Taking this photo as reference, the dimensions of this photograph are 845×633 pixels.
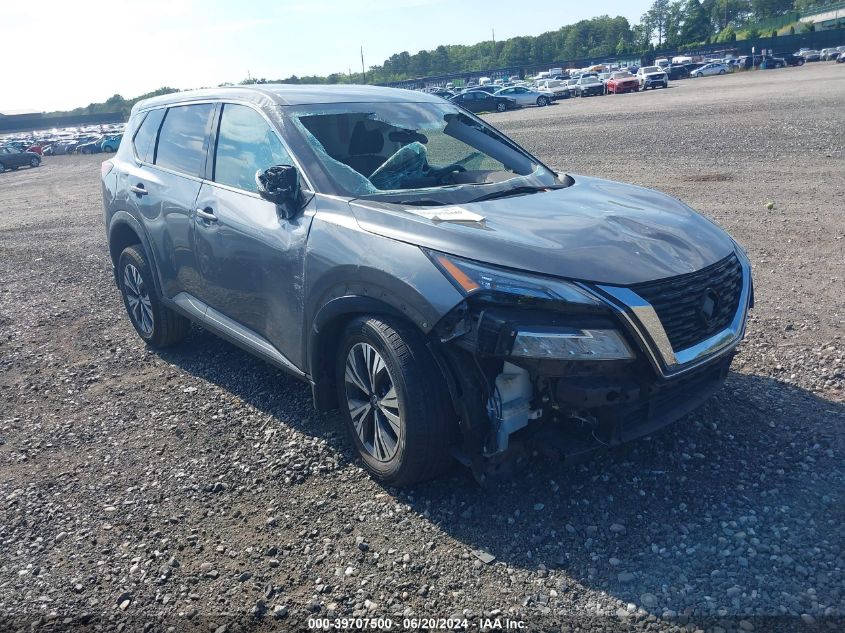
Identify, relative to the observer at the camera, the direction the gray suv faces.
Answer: facing the viewer and to the right of the viewer

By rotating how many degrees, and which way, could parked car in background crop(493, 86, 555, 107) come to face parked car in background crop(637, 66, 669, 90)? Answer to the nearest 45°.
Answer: approximately 90° to its left

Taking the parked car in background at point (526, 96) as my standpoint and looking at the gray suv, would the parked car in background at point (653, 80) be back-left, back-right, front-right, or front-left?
back-left

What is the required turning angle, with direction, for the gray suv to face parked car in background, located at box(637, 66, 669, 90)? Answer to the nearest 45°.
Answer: approximately 135° to its left

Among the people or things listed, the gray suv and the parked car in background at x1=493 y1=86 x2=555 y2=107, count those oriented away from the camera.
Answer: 0

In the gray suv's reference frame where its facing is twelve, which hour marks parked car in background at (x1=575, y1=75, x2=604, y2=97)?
The parked car in background is roughly at 8 o'clock from the gray suv.

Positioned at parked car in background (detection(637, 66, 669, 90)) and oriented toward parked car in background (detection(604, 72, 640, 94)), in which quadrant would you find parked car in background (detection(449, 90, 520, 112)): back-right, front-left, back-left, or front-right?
front-left

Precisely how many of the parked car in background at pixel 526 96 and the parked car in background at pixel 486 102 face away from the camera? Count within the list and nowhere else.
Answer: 0
